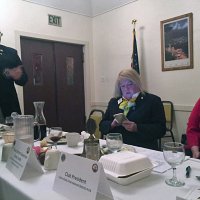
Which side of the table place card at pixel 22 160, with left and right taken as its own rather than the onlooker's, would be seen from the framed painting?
back

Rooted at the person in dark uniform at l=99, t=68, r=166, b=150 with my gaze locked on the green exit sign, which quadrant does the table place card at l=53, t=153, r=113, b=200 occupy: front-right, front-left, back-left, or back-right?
back-left

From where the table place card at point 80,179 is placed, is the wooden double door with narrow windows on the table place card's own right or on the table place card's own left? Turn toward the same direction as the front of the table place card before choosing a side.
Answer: on the table place card's own right

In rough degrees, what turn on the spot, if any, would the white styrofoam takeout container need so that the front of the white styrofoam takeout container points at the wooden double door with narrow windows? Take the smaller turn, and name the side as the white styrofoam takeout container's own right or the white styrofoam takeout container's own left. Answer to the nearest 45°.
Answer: approximately 135° to the white styrofoam takeout container's own left

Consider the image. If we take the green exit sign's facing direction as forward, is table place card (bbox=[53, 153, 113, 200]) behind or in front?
in front

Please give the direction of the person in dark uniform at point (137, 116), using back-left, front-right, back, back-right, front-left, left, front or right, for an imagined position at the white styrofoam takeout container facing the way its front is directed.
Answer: back-left
